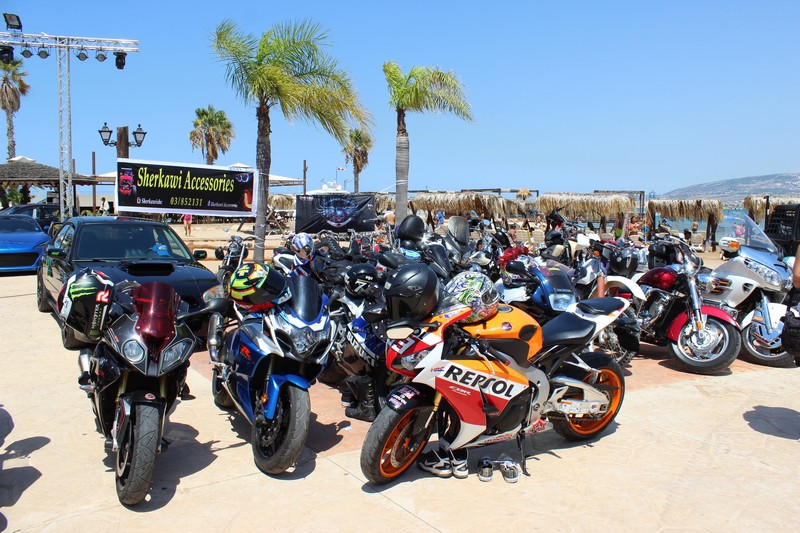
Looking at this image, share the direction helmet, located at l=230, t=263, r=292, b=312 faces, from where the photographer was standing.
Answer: facing the viewer and to the right of the viewer

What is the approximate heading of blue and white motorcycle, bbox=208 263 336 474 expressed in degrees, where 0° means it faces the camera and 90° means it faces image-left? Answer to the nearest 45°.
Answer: approximately 315°

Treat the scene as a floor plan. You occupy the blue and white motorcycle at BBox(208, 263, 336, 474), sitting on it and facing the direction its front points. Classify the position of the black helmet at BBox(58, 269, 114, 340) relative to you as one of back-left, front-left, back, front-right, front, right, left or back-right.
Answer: back-right

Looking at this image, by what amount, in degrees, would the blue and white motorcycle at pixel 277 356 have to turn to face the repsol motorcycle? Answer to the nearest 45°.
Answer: approximately 45° to its left

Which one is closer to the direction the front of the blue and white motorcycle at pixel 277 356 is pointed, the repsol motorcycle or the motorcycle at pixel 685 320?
the repsol motorcycle

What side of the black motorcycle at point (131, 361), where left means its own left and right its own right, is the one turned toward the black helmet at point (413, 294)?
left

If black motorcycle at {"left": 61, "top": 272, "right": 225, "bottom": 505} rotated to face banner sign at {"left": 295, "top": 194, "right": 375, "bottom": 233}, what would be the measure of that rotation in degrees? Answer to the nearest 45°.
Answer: approximately 180°

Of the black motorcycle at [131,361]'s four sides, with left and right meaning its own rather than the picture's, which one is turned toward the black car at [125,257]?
back

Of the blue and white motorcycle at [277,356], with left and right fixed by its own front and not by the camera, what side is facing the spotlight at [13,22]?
back

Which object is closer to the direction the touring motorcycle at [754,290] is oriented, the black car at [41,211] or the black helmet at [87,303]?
the black helmet

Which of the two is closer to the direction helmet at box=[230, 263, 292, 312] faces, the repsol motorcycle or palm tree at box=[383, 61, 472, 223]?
the repsol motorcycle

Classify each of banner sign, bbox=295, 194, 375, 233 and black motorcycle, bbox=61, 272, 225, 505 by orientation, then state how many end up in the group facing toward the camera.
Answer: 2

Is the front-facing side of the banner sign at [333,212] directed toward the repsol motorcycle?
yes

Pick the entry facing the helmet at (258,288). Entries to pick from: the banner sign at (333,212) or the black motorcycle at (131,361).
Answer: the banner sign

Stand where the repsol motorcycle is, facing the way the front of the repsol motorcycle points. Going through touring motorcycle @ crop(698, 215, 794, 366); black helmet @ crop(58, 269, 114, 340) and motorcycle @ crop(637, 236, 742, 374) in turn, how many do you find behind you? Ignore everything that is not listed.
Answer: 2
